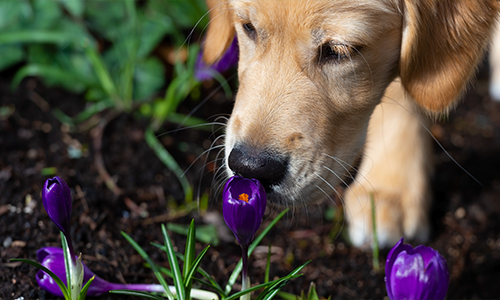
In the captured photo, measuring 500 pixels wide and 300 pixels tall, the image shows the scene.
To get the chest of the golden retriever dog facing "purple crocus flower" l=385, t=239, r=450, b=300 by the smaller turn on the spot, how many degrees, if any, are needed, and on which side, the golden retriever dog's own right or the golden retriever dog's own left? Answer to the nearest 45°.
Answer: approximately 45° to the golden retriever dog's own left

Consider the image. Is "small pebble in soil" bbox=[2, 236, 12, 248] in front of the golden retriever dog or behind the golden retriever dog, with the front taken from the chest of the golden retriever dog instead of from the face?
in front

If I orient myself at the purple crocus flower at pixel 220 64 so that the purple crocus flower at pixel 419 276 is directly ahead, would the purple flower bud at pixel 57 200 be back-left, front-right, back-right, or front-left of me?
front-right

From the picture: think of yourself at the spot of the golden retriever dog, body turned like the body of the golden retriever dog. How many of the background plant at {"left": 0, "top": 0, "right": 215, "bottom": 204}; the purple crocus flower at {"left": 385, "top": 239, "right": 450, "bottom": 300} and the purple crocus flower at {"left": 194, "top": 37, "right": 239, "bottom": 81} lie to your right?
2

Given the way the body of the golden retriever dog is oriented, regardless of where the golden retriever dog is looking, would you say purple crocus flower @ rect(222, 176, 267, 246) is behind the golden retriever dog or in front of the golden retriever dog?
in front

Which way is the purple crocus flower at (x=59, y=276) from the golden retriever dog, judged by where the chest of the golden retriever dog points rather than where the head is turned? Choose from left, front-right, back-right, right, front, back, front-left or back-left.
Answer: front

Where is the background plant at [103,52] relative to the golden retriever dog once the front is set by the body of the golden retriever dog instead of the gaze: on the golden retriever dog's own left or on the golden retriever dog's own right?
on the golden retriever dog's own right

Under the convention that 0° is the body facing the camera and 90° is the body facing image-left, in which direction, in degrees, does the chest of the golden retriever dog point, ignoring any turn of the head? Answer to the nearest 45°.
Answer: approximately 45°

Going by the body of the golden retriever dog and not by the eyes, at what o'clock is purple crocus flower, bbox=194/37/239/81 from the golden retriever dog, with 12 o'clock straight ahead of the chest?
The purple crocus flower is roughly at 3 o'clock from the golden retriever dog.
